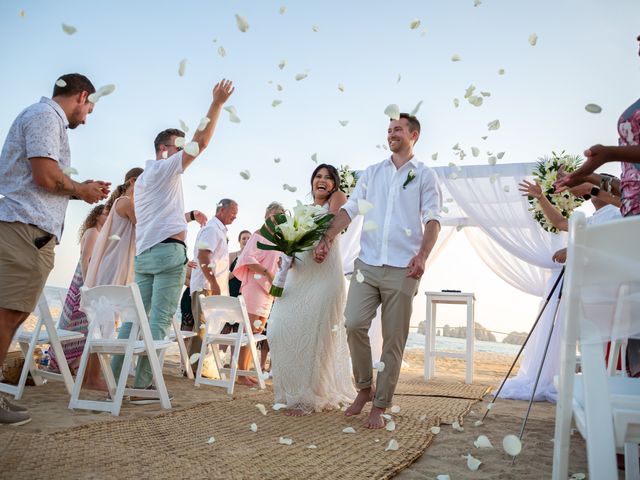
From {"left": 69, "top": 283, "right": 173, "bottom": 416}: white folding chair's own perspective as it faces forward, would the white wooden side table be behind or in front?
in front

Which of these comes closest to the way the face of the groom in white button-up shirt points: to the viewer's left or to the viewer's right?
to the viewer's left

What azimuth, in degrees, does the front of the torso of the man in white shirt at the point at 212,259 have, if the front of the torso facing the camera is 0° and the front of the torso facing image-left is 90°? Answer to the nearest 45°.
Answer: approximately 270°

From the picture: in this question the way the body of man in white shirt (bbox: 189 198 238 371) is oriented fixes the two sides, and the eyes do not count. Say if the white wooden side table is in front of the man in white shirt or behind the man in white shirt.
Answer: in front

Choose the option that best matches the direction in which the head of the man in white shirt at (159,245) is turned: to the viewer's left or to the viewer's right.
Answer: to the viewer's right

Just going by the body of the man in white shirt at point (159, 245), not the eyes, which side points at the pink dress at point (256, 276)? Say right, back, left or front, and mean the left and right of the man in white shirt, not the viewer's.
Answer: front

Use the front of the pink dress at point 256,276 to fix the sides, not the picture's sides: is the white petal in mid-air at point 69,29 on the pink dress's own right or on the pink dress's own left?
on the pink dress's own right

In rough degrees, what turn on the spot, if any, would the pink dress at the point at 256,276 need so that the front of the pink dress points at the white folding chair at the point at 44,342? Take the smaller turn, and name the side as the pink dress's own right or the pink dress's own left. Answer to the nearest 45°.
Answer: approximately 90° to the pink dress's own right

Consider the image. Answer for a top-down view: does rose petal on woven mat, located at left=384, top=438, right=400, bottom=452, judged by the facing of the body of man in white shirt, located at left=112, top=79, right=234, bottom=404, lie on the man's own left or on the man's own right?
on the man's own right

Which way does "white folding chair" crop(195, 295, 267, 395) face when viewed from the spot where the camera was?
facing away from the viewer and to the right of the viewer

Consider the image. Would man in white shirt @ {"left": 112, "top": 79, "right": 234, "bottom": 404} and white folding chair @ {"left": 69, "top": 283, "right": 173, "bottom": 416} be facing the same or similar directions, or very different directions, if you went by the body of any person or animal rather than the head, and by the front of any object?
same or similar directions

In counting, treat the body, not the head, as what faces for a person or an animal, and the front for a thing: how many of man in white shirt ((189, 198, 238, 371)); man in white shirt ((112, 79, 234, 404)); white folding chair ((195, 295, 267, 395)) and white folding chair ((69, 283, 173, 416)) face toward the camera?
0

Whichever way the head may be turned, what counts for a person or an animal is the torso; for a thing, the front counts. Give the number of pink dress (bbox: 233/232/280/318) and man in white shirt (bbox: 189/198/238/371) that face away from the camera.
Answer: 0

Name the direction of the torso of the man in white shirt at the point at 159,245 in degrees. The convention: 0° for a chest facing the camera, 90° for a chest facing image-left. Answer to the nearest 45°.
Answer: approximately 225°

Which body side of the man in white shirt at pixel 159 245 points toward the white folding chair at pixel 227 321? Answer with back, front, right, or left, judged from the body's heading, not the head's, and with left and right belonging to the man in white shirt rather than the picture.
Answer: front

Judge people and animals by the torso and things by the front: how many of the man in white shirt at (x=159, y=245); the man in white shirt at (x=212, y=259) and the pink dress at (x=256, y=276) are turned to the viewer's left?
0

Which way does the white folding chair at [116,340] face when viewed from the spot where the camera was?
facing away from the viewer and to the right of the viewer
